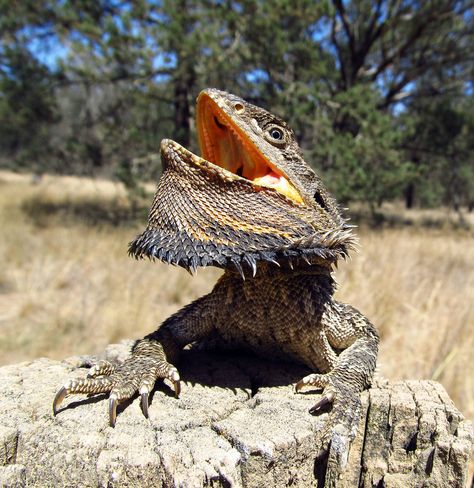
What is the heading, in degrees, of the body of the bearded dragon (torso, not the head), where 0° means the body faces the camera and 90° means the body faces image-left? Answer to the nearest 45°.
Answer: approximately 45°
